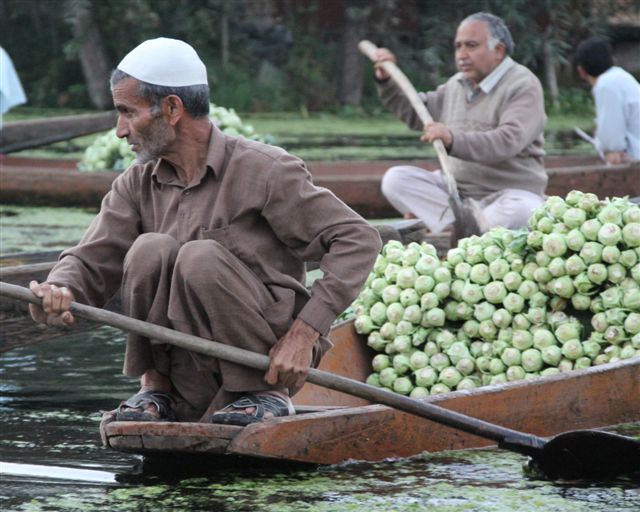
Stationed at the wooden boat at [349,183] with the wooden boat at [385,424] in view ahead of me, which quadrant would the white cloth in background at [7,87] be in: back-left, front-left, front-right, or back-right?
back-right

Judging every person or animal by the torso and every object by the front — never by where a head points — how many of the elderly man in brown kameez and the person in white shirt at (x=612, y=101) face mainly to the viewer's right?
0

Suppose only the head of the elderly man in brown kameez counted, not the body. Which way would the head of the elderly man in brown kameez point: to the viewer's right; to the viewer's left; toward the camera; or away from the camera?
to the viewer's left

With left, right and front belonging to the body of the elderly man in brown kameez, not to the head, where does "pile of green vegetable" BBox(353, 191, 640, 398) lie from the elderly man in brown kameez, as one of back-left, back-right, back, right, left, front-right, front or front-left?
back

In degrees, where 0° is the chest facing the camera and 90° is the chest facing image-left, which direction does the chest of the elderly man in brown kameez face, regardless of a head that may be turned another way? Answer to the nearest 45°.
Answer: approximately 45°

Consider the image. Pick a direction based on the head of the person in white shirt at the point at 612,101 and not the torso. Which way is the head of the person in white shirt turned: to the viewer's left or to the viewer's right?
to the viewer's left

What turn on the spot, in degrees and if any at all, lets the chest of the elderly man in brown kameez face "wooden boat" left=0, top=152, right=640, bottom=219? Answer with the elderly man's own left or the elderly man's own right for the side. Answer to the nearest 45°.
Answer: approximately 135° to the elderly man's own right
